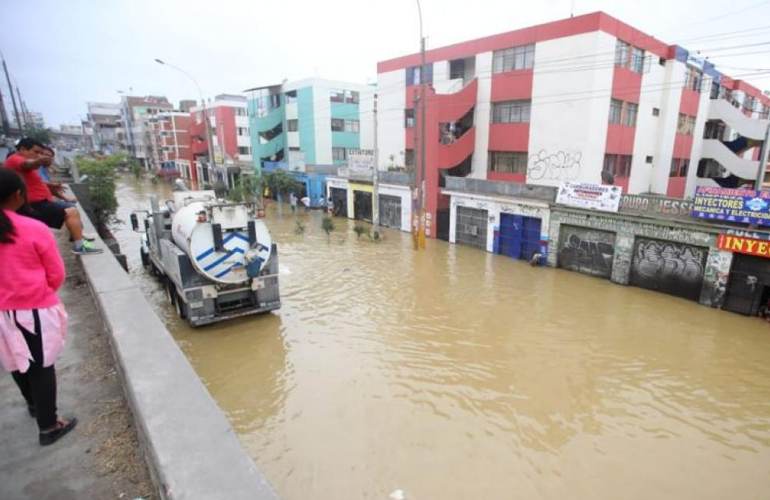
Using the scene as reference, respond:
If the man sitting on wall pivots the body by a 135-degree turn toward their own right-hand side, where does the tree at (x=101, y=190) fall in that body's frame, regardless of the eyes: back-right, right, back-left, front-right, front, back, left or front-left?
back-right

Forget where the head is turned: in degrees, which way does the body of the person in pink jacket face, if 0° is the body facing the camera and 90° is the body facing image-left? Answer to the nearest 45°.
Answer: approximately 225°

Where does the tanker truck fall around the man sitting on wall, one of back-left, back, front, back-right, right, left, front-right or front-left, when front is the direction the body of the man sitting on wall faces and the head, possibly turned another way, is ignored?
front-left

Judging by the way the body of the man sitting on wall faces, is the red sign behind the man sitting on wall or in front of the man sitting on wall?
in front

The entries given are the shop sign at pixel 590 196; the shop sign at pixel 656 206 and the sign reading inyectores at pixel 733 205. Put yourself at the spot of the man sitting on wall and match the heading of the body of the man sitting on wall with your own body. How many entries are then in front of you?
3

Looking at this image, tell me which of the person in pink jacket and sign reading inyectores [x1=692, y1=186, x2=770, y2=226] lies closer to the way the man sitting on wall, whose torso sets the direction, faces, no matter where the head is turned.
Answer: the sign reading inyectores

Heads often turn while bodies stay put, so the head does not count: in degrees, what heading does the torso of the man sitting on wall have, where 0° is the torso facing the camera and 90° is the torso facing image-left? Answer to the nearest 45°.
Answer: approximately 270°

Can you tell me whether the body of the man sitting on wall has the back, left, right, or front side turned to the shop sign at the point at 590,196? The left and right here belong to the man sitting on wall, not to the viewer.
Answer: front

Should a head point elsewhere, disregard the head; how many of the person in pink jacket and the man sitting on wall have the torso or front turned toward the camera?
0

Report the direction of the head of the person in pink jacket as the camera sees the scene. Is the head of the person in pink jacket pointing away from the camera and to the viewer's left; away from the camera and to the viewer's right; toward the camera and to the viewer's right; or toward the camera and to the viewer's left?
away from the camera and to the viewer's right

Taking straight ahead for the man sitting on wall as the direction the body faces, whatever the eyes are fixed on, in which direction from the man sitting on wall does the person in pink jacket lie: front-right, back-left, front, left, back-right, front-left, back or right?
right
